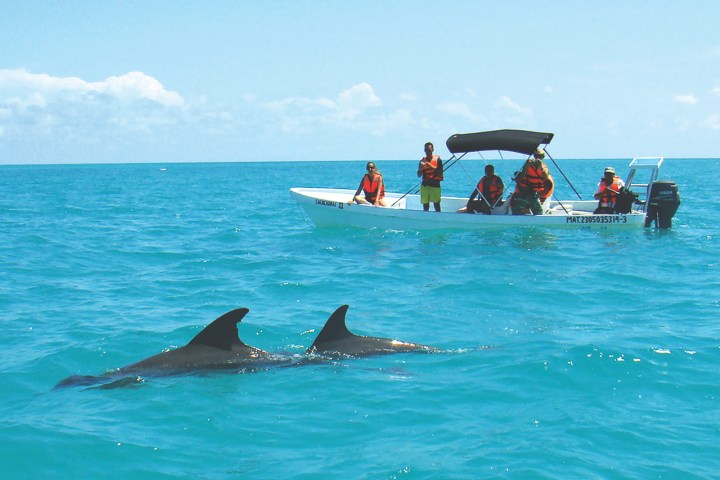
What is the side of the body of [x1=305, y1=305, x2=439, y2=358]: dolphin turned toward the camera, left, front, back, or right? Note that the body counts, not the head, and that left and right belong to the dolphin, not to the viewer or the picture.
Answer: left

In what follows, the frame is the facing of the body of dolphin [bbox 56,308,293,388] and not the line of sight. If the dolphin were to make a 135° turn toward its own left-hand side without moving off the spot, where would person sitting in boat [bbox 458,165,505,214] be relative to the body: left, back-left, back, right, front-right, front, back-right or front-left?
left

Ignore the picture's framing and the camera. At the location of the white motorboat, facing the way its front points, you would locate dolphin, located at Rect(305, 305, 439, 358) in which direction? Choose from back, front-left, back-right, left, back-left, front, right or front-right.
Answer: left

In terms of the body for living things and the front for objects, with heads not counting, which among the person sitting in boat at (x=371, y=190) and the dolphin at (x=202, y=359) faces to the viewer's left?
the dolphin

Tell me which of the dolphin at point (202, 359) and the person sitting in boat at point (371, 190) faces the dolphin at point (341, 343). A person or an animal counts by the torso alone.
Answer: the person sitting in boat

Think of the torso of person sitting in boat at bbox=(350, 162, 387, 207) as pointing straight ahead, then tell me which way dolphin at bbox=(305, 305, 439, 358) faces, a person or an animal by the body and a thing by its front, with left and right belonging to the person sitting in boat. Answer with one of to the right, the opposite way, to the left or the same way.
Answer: to the right

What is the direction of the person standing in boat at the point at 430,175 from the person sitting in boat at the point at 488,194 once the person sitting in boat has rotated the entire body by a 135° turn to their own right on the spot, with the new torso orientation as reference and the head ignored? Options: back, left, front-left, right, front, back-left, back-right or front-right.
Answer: left

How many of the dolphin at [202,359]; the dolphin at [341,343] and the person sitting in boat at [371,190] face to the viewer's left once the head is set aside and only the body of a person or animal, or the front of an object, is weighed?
2

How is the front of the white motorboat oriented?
to the viewer's left

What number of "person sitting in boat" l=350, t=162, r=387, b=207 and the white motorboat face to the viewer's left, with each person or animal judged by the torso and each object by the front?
1

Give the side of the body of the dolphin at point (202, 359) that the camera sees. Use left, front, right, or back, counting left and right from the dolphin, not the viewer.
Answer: left
